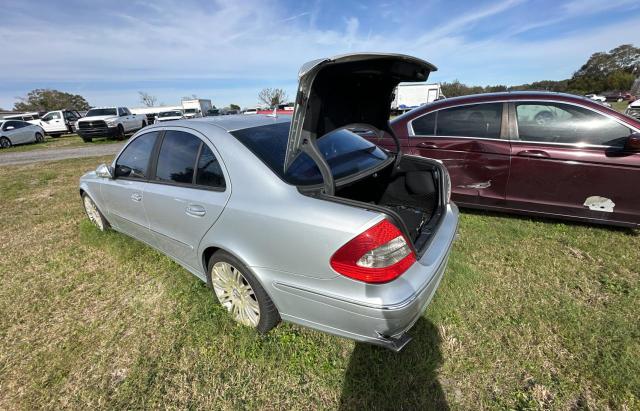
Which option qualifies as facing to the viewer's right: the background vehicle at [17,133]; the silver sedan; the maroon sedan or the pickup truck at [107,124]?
the maroon sedan

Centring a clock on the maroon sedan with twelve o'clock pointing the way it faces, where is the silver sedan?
The silver sedan is roughly at 4 o'clock from the maroon sedan.

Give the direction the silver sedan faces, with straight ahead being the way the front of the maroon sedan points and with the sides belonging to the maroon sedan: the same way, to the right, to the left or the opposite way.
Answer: the opposite way

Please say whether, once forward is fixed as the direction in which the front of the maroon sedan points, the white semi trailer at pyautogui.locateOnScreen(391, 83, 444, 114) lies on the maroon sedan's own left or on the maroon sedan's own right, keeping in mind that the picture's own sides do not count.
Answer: on the maroon sedan's own left

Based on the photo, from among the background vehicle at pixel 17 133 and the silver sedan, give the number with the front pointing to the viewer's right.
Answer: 0

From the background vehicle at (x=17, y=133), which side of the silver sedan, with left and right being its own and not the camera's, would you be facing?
front

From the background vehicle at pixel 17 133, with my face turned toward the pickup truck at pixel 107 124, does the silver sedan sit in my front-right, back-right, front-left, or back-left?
front-right

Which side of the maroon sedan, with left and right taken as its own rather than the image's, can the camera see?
right

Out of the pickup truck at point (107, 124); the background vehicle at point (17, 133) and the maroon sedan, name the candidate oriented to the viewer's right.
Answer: the maroon sedan

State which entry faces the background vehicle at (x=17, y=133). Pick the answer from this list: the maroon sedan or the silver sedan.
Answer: the silver sedan

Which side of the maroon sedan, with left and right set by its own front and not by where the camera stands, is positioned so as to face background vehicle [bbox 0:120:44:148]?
back

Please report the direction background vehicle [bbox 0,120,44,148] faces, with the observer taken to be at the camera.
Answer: facing the viewer and to the left of the viewer

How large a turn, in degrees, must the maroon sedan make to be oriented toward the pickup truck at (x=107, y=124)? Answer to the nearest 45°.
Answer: approximately 180°

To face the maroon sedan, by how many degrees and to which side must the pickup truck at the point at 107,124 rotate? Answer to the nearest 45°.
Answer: approximately 45° to its left
